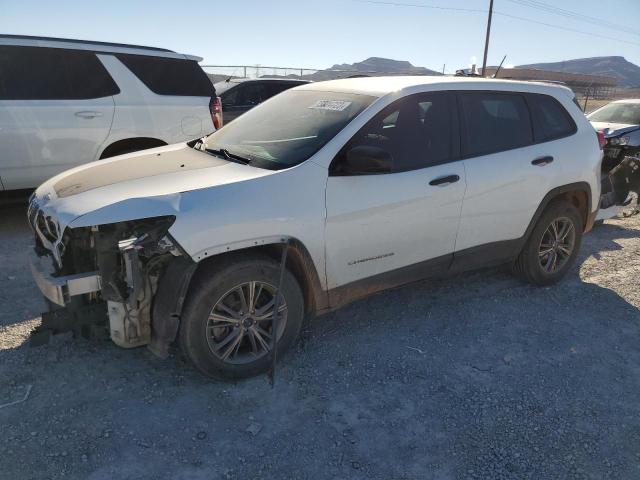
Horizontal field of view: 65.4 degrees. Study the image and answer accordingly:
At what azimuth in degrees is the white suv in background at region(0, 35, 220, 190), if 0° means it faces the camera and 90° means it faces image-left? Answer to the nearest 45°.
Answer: approximately 90°

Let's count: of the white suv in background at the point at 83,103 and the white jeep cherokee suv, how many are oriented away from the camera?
0

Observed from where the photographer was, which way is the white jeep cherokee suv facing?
facing the viewer and to the left of the viewer

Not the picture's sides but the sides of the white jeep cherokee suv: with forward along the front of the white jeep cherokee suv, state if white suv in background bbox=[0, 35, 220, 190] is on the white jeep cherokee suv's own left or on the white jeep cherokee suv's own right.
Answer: on the white jeep cherokee suv's own right
